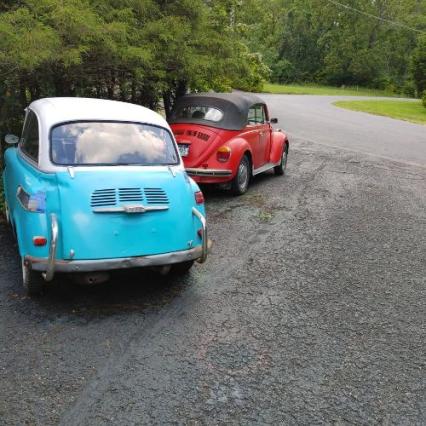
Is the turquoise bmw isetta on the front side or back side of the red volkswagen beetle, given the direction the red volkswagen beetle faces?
on the back side

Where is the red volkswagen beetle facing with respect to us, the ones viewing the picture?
facing away from the viewer and to the right of the viewer
